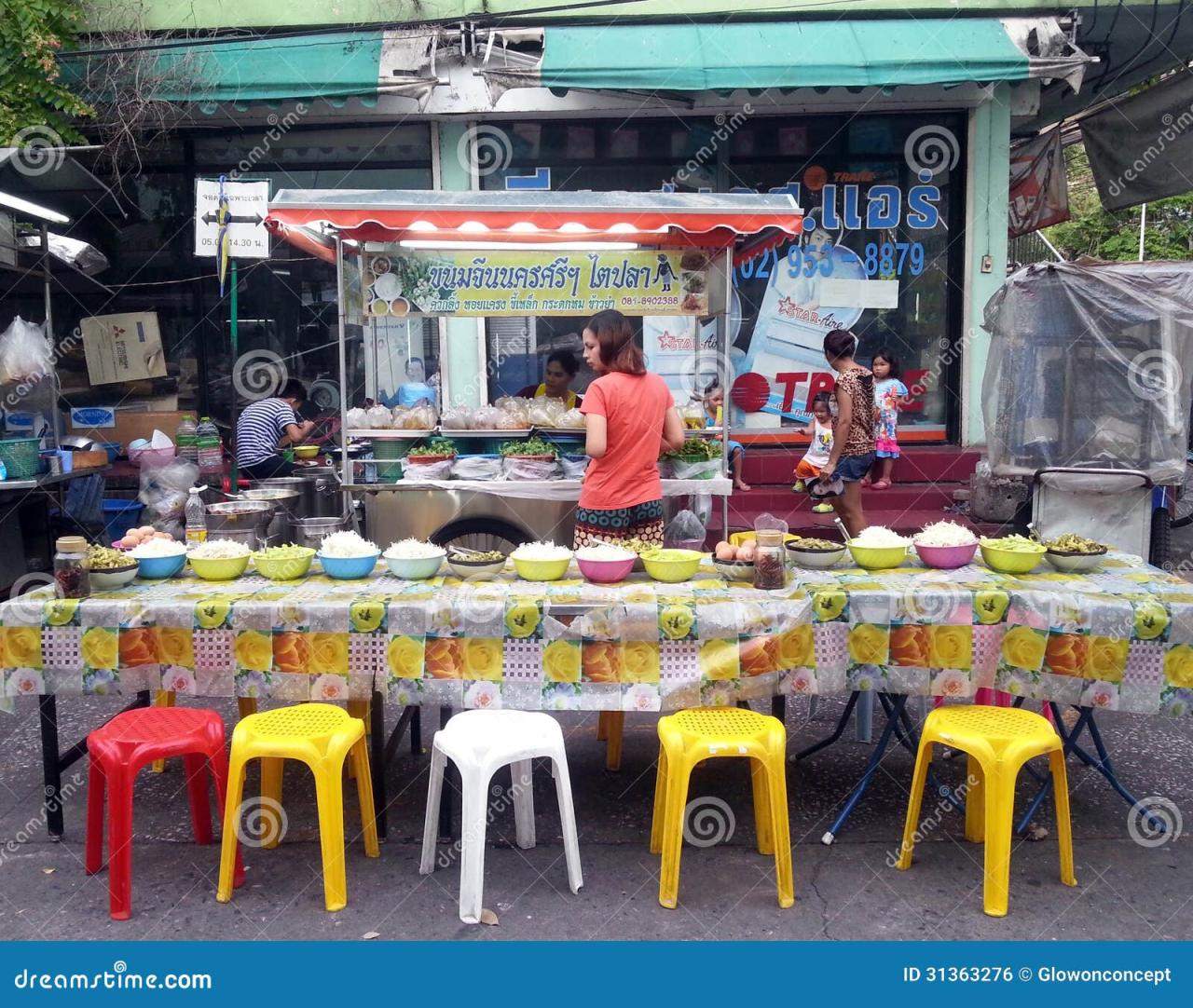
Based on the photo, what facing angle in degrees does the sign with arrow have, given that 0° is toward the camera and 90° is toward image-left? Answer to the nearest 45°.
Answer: approximately 0°

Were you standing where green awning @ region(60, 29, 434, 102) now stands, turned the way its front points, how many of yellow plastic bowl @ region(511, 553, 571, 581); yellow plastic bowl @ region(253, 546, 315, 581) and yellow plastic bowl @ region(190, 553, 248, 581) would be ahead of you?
3

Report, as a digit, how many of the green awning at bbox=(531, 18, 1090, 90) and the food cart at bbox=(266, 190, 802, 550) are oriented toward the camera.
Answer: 2

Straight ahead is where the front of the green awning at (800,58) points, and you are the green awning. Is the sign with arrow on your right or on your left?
on your right

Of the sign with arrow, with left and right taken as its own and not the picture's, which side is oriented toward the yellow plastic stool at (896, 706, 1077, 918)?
front

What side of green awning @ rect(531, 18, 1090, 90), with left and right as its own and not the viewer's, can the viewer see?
front

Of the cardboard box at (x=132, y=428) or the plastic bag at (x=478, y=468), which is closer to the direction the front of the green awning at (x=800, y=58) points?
the plastic bag

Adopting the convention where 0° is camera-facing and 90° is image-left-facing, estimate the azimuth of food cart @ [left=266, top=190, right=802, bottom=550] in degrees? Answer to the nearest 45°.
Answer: approximately 0°

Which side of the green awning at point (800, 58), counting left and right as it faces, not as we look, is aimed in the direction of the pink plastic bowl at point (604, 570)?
front

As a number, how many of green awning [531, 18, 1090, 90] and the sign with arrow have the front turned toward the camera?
2

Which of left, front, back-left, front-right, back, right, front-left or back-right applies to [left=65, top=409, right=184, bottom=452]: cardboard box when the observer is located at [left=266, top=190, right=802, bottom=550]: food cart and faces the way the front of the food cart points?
back-right

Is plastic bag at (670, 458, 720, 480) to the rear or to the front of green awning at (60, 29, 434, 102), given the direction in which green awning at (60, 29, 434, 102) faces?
to the front

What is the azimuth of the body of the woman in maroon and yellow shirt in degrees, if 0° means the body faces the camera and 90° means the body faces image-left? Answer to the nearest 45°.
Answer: approximately 45°

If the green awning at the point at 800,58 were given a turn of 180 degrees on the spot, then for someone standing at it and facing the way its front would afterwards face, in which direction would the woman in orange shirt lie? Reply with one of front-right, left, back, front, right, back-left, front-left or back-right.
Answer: back
